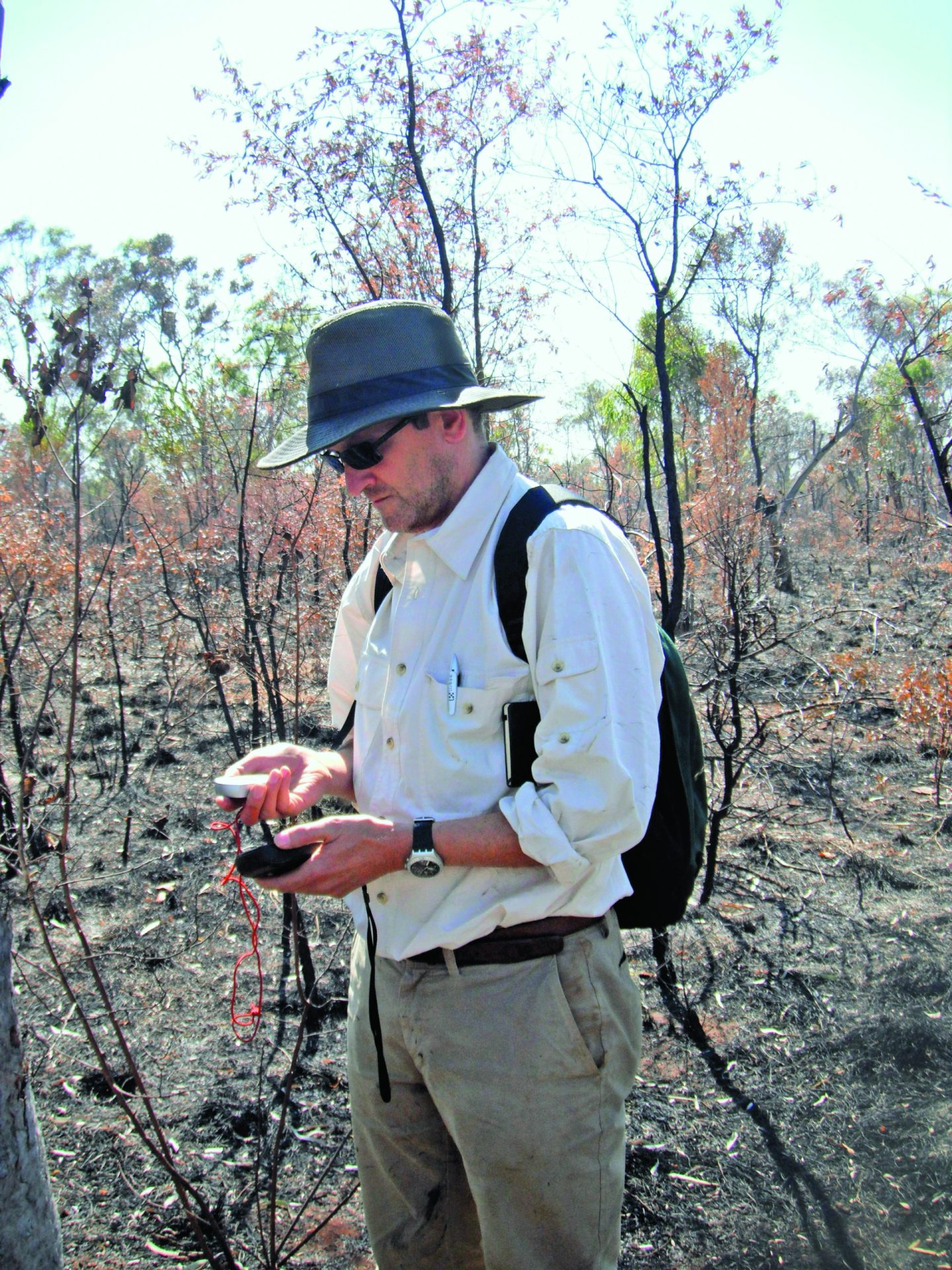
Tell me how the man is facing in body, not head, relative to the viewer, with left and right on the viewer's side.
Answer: facing the viewer and to the left of the viewer

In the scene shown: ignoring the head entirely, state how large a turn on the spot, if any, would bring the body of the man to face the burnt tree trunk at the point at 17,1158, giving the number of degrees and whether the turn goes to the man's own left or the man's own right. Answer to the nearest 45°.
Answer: approximately 45° to the man's own right

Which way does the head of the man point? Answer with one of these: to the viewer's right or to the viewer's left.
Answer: to the viewer's left
